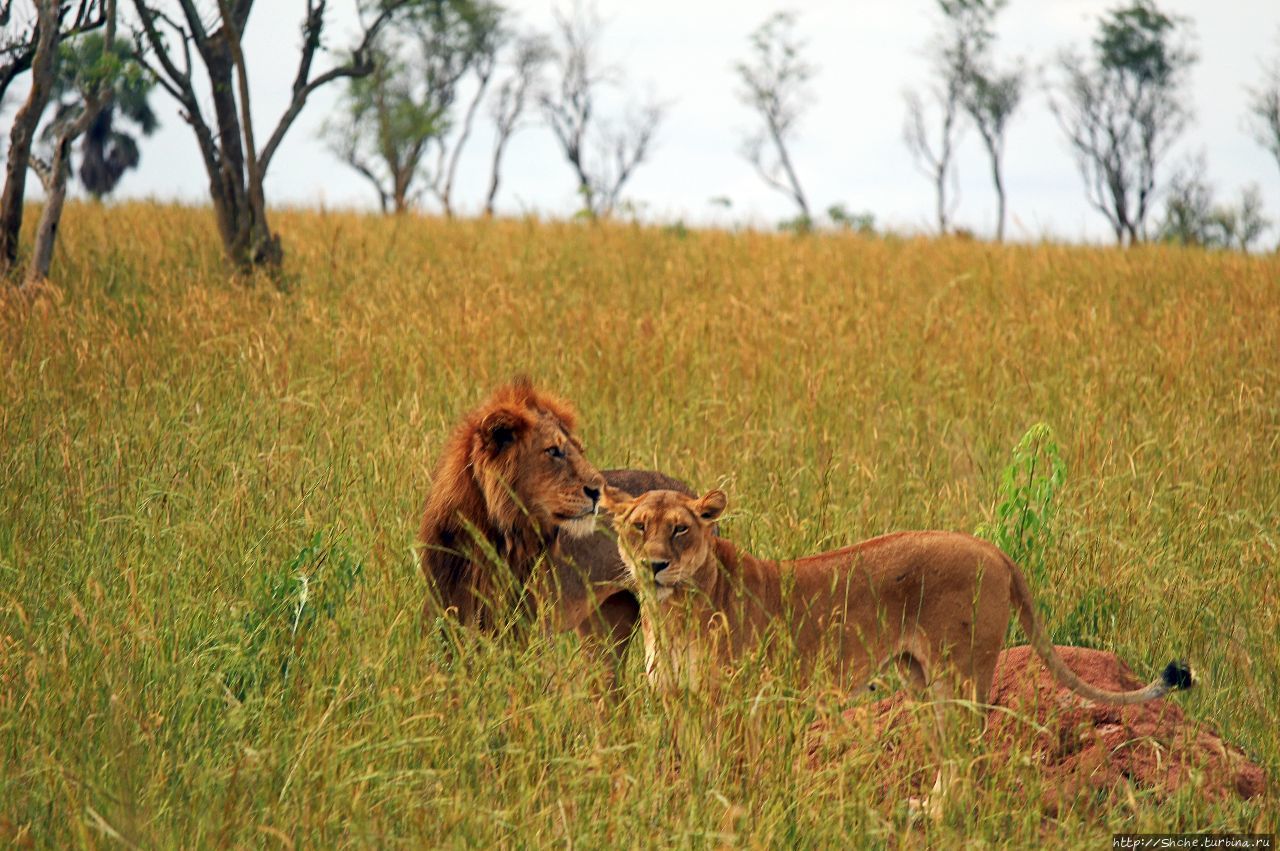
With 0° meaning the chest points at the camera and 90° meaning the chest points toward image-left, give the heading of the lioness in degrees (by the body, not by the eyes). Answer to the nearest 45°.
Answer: approximately 90°

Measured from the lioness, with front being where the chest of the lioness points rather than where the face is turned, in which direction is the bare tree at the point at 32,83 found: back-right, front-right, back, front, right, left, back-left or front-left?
front-right

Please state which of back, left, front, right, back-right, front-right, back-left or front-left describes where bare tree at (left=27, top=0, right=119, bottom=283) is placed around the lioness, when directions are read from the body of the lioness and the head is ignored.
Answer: front-right

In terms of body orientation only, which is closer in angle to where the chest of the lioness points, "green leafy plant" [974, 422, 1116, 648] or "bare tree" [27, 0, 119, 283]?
the bare tree

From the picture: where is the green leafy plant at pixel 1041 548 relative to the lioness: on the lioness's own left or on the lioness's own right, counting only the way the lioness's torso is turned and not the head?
on the lioness's own right

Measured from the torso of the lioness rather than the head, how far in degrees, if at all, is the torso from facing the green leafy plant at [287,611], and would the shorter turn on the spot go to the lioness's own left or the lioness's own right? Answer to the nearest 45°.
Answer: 0° — it already faces it

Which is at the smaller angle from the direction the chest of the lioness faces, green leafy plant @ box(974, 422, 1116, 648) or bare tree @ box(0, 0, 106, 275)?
the bare tree
